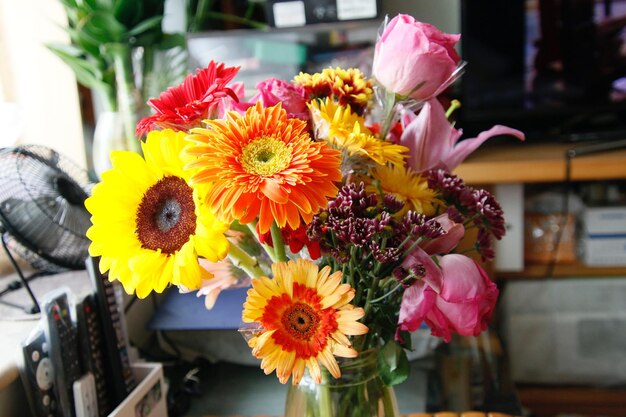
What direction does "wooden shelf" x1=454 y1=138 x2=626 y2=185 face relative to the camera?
toward the camera

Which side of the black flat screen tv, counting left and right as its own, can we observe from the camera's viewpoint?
front

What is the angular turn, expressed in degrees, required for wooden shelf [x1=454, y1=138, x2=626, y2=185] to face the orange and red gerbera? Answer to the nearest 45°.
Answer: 0° — it already faces it

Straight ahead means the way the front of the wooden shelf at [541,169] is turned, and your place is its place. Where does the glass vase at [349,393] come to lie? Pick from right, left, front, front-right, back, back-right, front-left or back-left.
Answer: front

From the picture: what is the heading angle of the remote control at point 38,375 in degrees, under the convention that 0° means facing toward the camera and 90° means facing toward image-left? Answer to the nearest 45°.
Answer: approximately 315°

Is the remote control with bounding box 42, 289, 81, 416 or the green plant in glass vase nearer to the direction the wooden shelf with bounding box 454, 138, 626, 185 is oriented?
the remote control

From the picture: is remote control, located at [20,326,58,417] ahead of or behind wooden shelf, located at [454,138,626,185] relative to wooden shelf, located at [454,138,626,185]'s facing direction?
ahead

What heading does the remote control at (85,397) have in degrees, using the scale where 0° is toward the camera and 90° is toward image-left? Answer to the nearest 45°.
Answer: approximately 315°

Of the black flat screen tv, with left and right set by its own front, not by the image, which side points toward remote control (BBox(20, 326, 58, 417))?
front

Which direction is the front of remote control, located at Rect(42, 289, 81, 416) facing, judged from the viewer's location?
facing the viewer and to the right of the viewer
